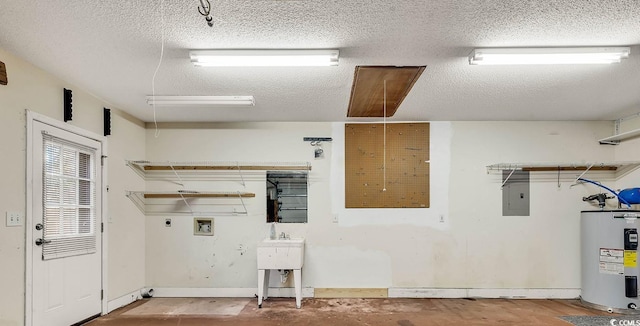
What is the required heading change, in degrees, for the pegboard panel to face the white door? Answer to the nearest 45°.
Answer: approximately 45° to its right

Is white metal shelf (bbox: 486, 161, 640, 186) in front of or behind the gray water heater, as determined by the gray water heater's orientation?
behind

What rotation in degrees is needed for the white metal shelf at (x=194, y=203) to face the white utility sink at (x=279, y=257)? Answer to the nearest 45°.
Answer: approximately 45° to its left

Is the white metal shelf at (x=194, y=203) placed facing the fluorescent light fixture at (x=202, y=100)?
yes

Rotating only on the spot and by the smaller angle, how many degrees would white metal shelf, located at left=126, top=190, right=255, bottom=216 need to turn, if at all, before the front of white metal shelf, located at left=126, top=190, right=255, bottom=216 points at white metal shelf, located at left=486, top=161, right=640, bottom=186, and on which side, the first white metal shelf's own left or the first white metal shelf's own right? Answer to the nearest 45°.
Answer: approximately 90° to the first white metal shelf's own left

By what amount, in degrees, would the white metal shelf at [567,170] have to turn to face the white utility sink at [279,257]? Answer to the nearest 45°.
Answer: approximately 45° to its right

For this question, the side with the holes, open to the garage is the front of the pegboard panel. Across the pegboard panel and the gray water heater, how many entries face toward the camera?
2
